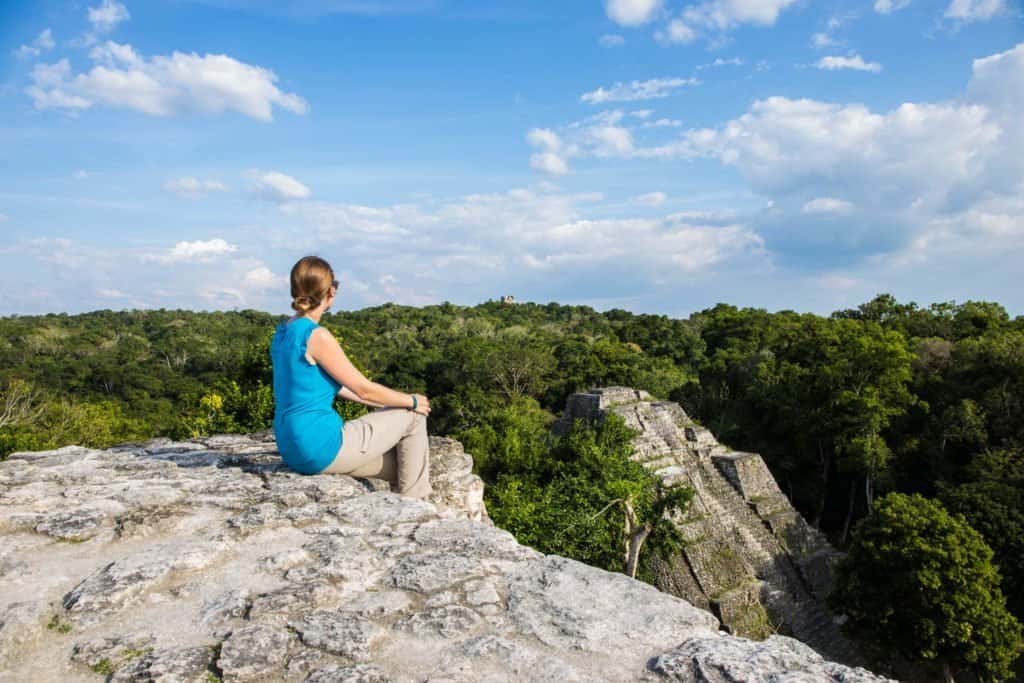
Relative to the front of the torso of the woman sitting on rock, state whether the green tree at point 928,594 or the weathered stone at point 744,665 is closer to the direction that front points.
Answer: the green tree

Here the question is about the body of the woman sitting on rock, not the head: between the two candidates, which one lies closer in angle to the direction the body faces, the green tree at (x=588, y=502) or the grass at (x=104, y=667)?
the green tree

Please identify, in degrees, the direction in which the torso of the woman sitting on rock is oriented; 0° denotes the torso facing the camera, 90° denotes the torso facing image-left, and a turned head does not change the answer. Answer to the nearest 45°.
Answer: approximately 225°

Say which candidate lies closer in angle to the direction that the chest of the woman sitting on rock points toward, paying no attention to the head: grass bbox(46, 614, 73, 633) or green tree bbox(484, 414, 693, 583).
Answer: the green tree

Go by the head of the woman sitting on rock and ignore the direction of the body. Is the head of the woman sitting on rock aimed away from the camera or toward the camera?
away from the camera

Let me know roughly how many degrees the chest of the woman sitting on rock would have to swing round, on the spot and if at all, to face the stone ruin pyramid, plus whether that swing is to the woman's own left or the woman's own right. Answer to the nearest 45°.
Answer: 0° — they already face it

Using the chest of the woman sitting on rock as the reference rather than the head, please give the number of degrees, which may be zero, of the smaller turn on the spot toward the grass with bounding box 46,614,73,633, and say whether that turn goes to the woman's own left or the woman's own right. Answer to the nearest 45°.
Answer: approximately 180°

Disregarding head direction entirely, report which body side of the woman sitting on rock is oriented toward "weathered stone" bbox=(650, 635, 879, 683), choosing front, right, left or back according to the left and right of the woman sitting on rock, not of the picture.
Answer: right

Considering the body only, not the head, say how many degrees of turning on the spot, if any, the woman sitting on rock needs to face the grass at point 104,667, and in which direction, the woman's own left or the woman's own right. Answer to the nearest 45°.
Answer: approximately 180°
